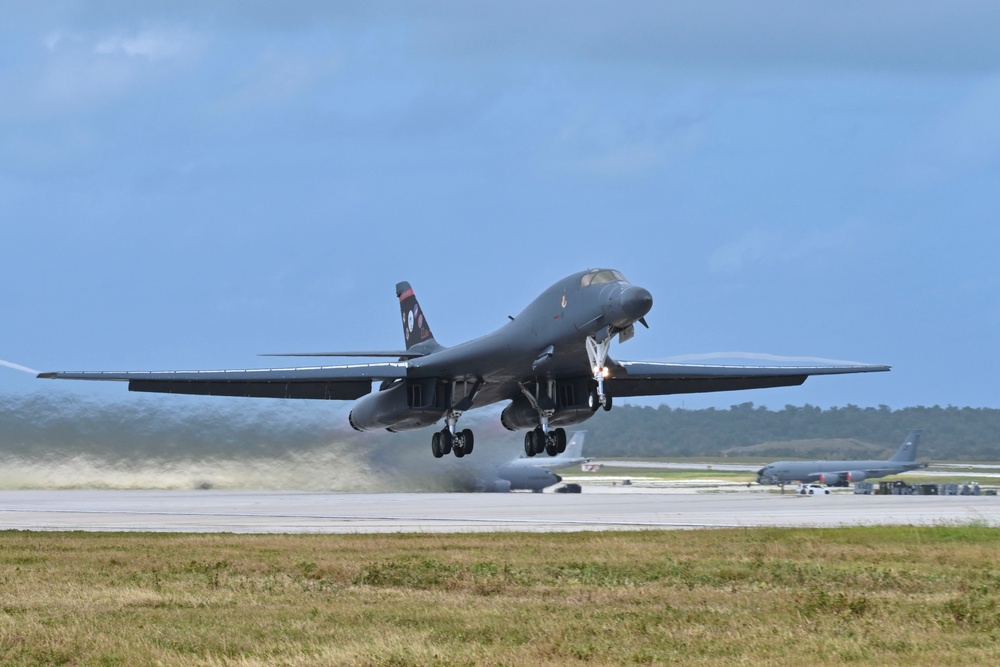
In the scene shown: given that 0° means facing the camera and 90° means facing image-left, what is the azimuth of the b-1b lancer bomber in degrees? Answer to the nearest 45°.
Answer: approximately 315°
